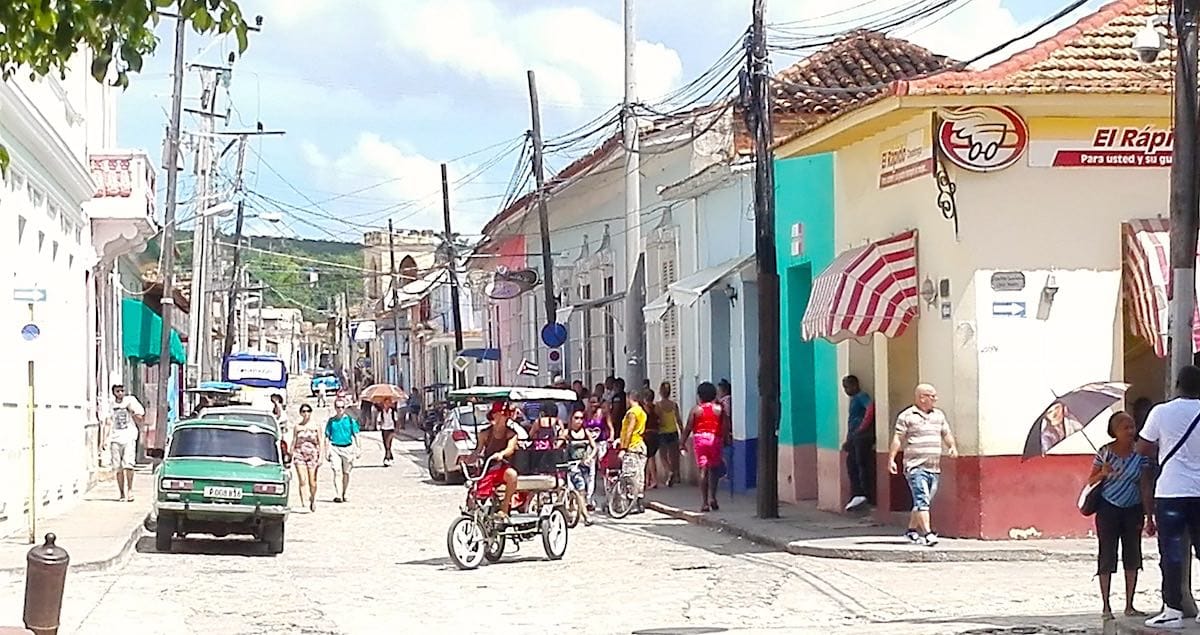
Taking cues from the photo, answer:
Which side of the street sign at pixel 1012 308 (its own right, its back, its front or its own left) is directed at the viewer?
front

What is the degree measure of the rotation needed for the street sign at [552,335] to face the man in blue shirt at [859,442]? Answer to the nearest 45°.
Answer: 0° — it already faces them

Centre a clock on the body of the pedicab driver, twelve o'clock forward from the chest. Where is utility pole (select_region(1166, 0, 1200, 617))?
The utility pole is roughly at 9 o'clock from the pedicab driver.

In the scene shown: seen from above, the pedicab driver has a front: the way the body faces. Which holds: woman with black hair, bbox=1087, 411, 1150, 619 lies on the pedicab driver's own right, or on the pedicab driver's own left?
on the pedicab driver's own left

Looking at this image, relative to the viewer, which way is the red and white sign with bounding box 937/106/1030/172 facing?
toward the camera

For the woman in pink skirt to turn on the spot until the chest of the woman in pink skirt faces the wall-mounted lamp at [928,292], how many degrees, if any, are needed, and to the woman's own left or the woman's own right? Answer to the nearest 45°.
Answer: approximately 135° to the woman's own right

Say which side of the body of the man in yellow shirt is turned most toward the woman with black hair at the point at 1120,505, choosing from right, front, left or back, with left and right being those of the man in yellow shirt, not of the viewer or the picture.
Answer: left

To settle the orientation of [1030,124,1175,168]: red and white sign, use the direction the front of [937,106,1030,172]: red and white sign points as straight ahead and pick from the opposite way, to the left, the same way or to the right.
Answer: the same way

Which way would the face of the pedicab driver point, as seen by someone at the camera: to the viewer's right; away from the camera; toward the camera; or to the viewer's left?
toward the camera

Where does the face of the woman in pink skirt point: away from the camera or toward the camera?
away from the camera

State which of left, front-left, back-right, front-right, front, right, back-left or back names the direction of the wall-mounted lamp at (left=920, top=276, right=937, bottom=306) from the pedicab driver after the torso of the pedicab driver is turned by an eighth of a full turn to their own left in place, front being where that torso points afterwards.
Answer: left

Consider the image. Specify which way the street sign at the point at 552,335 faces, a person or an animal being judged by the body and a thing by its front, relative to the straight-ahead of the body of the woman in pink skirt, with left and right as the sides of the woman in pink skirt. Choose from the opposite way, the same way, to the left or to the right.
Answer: the opposite way

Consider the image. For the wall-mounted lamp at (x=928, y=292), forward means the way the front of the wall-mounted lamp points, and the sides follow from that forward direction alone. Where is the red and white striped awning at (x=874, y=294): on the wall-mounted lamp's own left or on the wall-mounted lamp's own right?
on the wall-mounted lamp's own right

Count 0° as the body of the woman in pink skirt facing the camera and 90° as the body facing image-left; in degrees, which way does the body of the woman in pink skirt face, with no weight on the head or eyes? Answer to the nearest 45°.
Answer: approximately 180°

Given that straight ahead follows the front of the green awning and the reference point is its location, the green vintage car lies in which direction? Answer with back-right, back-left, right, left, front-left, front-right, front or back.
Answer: right

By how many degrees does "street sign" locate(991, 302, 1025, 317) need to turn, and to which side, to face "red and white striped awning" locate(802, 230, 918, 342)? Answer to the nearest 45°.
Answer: approximately 135° to its right

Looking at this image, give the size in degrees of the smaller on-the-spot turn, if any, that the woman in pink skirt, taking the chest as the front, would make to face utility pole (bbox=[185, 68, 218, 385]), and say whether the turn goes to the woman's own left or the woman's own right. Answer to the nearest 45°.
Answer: approximately 45° to the woman's own left
